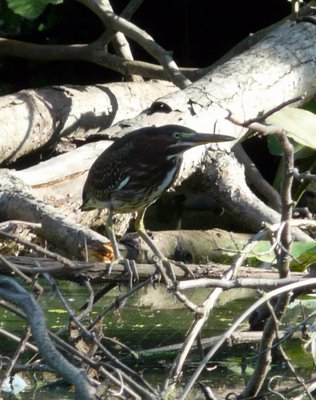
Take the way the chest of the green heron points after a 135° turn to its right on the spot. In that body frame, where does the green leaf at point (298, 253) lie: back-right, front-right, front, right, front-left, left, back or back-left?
left

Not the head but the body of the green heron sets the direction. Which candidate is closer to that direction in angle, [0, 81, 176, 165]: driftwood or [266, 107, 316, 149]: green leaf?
the green leaf

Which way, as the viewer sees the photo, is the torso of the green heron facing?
to the viewer's right
